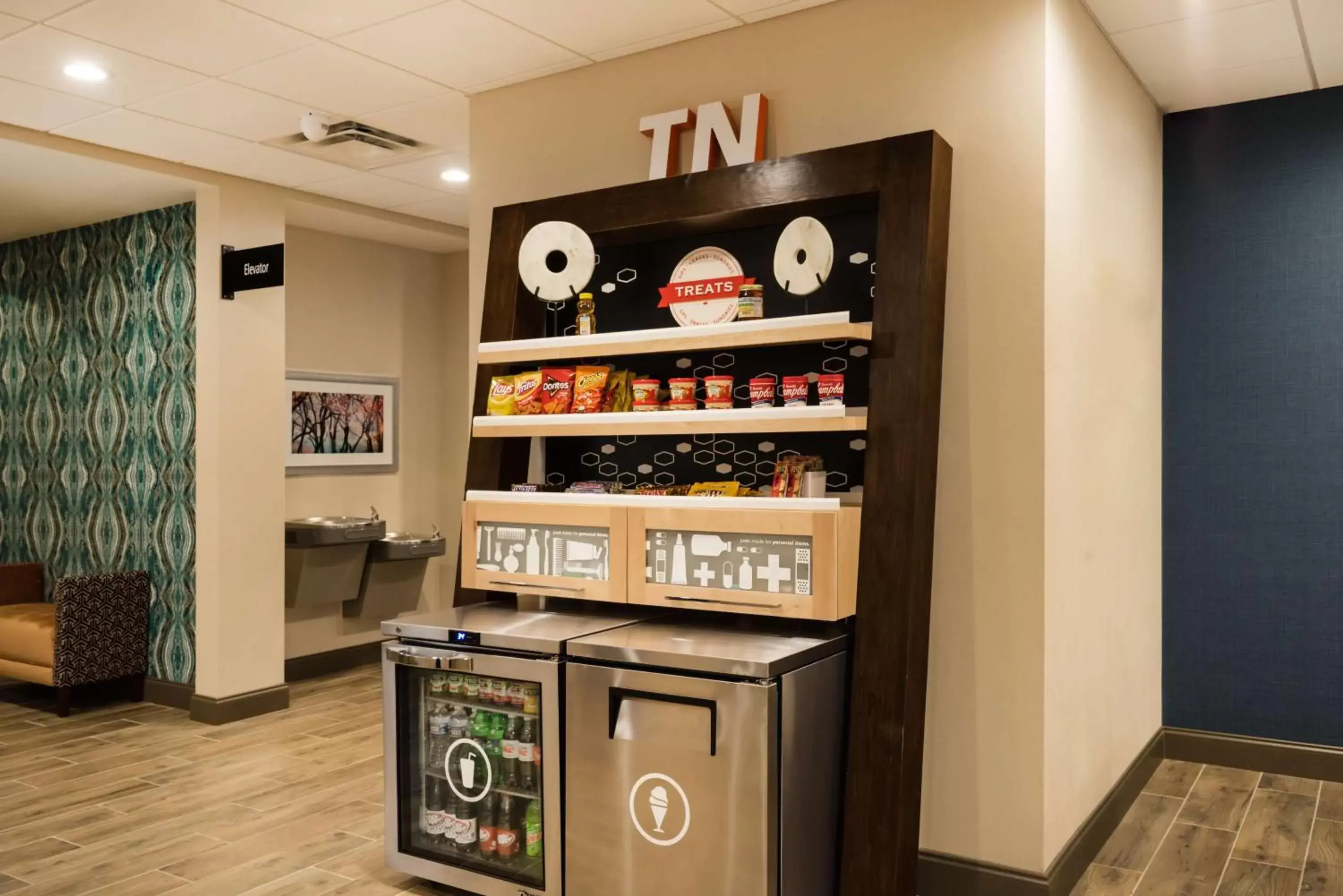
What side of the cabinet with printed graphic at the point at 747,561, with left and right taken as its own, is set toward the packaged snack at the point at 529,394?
right

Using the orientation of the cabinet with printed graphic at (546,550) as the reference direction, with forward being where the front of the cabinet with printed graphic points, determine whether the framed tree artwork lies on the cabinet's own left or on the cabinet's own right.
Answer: on the cabinet's own right

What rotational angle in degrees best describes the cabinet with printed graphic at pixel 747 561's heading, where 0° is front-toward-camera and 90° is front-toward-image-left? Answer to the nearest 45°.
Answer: approximately 45°

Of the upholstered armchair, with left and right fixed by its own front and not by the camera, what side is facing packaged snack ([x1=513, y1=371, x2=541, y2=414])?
left

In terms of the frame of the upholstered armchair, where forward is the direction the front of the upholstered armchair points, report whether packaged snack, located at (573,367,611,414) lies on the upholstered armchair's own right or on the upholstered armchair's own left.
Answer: on the upholstered armchair's own left

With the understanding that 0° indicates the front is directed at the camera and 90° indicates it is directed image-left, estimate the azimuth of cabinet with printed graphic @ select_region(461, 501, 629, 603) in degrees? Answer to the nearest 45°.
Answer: approximately 45°
